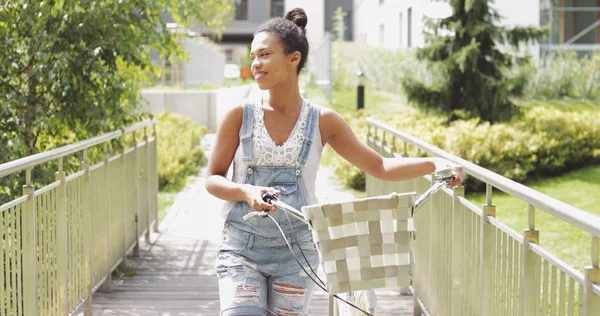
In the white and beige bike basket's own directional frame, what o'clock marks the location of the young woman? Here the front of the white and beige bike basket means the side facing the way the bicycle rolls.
The young woman is roughly at 5 o'clock from the white and beige bike basket.

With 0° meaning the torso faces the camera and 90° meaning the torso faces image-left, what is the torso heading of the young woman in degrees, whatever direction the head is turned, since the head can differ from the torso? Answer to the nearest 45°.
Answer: approximately 0°

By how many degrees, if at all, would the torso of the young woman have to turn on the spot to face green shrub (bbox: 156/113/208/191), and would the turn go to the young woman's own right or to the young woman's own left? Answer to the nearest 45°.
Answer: approximately 180°

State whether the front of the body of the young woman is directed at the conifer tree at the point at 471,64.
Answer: no

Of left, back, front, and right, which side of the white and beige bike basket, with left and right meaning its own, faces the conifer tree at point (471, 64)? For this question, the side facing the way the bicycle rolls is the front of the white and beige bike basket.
back

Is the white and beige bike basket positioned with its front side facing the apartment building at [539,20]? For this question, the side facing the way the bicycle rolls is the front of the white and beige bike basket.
no

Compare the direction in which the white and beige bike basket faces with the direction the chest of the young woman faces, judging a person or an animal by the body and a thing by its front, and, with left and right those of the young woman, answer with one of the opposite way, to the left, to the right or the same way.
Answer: the same way

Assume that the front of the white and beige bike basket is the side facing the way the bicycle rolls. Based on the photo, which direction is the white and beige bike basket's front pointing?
toward the camera

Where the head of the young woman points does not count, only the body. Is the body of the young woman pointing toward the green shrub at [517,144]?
no

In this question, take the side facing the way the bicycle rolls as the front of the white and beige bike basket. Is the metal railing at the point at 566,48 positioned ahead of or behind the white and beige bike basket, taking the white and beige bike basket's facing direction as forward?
behind

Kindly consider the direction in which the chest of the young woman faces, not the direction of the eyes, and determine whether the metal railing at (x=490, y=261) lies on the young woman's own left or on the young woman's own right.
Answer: on the young woman's own left

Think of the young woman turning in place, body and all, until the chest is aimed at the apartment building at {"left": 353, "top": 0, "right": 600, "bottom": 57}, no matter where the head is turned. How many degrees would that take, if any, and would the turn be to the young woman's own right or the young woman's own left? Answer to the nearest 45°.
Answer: approximately 180°

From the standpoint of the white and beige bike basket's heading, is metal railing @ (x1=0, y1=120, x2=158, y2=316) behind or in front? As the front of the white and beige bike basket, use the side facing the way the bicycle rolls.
behind

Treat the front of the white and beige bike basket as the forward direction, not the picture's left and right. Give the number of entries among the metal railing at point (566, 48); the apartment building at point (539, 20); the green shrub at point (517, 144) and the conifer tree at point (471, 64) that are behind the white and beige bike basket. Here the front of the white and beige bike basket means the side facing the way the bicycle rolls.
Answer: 4

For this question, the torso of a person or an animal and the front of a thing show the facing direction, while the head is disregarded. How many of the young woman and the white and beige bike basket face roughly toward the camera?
2
